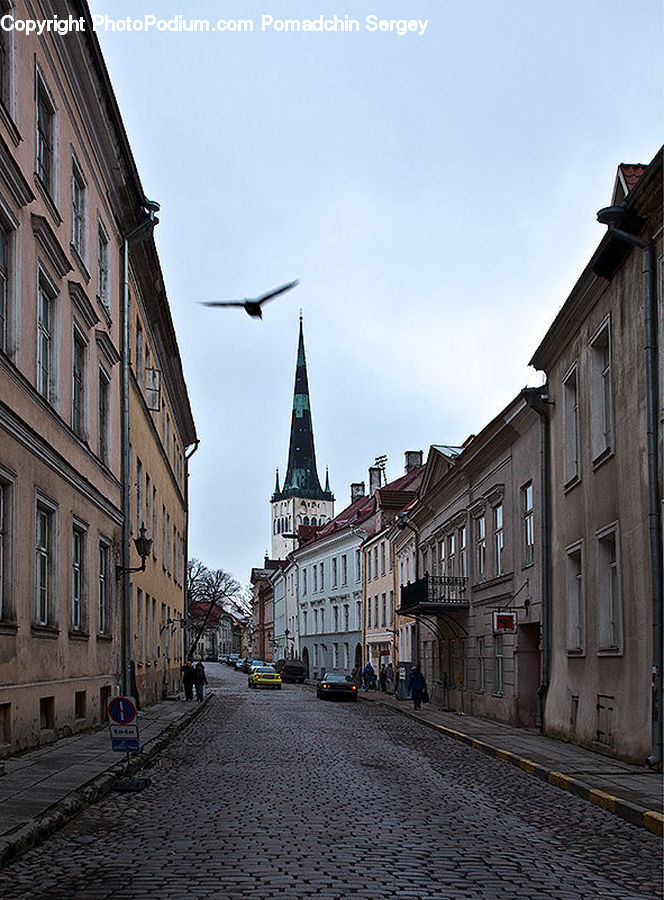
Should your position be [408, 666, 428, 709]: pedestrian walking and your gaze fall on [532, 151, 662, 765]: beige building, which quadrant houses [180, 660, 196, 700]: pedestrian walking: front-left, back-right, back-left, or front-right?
back-right

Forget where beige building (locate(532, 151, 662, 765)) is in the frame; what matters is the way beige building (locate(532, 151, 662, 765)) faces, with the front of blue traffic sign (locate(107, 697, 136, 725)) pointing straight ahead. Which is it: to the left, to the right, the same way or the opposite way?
to the right

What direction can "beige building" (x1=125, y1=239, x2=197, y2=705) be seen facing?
to the viewer's right

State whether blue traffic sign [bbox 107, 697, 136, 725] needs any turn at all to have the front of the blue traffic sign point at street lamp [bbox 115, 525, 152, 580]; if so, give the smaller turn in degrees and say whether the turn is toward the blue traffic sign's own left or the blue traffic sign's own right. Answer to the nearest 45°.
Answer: approximately 180°

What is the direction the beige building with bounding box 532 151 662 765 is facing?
to the viewer's left

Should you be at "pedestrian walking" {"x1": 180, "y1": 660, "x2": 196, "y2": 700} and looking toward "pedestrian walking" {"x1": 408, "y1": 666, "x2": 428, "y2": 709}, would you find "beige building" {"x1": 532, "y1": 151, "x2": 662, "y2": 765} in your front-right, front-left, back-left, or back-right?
front-right

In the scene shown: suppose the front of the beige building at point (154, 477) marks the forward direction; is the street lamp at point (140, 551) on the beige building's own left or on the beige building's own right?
on the beige building's own right

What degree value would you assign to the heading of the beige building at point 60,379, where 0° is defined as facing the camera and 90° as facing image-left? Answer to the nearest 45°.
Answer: approximately 270°

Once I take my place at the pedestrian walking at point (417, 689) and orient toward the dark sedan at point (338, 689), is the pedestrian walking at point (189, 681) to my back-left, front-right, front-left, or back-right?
front-left

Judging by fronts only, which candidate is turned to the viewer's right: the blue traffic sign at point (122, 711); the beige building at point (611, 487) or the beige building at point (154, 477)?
the beige building at point (154, 477)

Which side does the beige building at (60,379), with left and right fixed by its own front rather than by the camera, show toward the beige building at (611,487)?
front

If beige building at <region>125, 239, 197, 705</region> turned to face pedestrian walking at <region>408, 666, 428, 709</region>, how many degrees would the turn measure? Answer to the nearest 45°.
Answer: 0° — it already faces them

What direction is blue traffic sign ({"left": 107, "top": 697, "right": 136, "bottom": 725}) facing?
toward the camera
